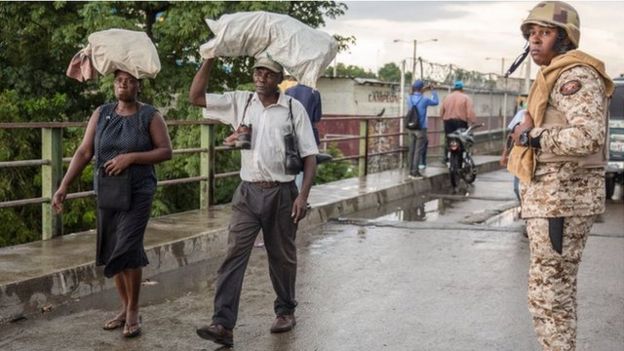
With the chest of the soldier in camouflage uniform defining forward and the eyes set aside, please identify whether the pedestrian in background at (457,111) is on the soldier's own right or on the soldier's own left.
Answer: on the soldier's own right

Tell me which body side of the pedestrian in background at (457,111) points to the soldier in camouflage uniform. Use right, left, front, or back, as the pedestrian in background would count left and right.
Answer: back

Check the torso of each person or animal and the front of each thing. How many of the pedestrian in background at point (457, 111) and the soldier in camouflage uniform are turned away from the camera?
1

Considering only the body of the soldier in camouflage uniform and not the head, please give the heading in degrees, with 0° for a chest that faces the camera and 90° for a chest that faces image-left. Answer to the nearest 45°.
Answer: approximately 90°

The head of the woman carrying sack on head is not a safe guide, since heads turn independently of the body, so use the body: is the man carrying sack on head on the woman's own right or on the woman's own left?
on the woman's own left

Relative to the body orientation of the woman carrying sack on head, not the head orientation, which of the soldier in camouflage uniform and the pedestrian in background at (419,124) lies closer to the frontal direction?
the soldier in camouflage uniform

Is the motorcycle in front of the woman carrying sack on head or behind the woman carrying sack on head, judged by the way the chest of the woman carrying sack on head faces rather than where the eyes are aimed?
behind
